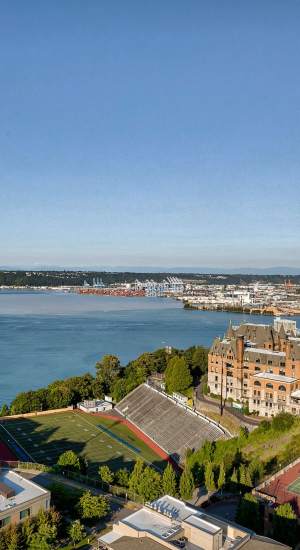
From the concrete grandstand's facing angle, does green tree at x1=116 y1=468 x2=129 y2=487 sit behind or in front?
in front

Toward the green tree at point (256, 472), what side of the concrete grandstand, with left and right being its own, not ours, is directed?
left

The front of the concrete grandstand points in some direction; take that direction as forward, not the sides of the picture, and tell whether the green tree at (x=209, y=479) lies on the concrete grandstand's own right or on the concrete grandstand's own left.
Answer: on the concrete grandstand's own left

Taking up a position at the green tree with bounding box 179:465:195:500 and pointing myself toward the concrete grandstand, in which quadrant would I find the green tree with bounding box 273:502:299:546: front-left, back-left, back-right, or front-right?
back-right

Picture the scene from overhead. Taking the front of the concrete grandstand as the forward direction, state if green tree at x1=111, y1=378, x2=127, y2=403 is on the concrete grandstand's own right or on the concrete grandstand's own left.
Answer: on the concrete grandstand's own right

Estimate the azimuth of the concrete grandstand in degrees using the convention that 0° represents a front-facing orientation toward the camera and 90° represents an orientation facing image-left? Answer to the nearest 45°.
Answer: approximately 45°

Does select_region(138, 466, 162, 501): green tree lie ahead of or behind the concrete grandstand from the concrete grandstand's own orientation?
ahead

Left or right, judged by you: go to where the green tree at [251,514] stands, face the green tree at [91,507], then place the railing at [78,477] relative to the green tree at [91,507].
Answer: right

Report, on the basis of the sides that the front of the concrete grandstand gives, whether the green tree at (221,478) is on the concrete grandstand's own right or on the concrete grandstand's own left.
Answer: on the concrete grandstand's own left

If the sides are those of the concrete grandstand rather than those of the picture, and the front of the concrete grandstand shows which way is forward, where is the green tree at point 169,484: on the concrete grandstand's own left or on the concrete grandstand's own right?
on the concrete grandstand's own left

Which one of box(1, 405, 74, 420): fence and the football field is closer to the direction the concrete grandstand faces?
the football field

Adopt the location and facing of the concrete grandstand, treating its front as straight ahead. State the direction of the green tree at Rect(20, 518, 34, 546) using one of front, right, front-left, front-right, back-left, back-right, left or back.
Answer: front-left

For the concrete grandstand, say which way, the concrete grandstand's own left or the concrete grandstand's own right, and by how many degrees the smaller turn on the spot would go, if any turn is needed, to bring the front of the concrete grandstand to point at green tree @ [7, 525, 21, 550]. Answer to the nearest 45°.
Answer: approximately 45° to the concrete grandstand's own left

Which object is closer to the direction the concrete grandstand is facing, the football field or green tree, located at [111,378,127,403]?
the football field

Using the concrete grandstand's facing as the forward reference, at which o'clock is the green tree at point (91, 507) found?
The green tree is roughly at 11 o'clock from the concrete grandstand.
